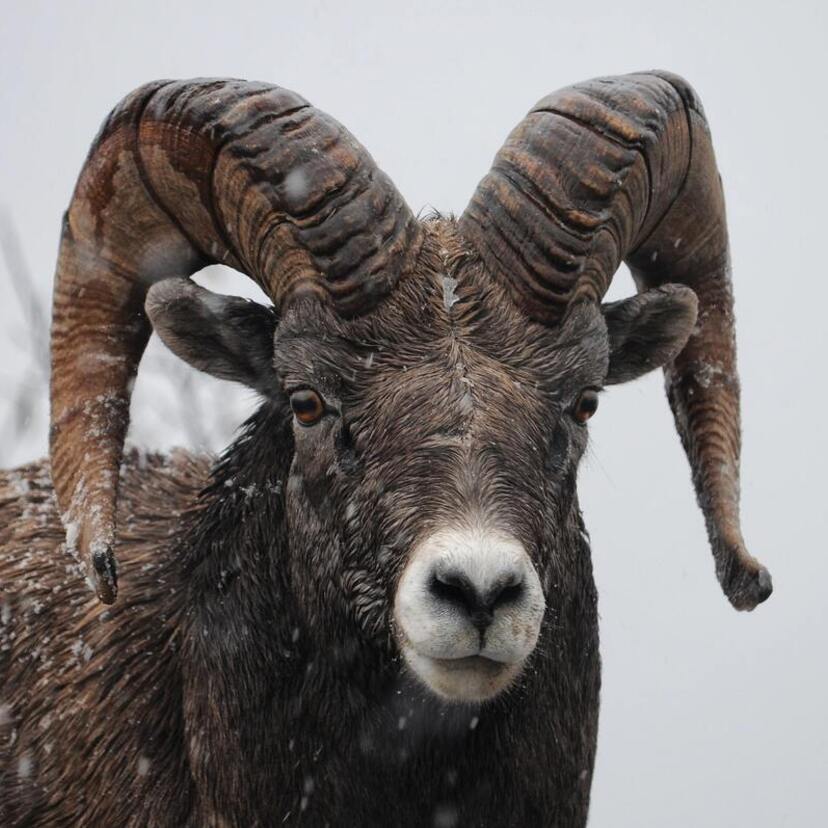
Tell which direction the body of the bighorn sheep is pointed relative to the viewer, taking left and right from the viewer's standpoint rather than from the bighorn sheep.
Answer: facing the viewer and to the right of the viewer
